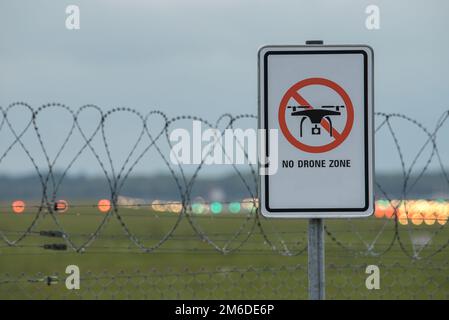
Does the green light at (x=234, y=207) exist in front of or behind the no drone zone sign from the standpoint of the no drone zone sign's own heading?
behind

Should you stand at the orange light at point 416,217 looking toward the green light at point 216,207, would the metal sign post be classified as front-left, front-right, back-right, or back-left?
front-left

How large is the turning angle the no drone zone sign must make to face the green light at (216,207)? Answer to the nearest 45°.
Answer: approximately 180°

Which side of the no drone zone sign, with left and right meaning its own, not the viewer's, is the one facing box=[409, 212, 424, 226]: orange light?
back

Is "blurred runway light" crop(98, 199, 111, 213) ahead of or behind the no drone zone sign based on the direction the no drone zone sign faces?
behind

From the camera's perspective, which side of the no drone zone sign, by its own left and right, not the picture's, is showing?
front
